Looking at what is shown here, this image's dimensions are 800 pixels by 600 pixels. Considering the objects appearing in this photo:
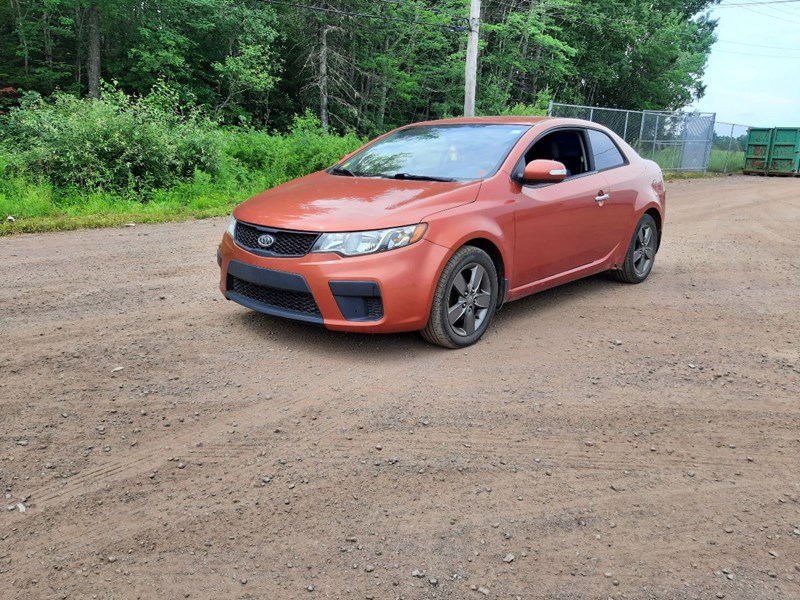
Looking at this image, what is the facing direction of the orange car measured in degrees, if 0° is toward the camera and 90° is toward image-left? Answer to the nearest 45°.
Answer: approximately 45°

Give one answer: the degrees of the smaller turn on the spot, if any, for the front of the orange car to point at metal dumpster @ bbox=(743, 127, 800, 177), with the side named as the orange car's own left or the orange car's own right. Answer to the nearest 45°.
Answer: approximately 180°

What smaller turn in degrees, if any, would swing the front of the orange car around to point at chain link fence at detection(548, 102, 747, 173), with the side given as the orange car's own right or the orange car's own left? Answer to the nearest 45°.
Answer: approximately 135° to the orange car's own right

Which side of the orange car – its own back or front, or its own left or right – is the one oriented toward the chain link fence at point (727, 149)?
back

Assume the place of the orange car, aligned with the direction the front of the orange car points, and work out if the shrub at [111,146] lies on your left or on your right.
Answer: on your right
